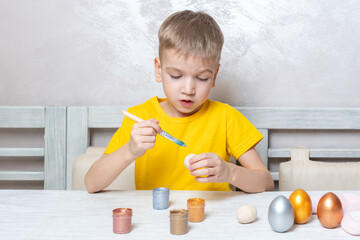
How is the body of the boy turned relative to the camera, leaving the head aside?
toward the camera

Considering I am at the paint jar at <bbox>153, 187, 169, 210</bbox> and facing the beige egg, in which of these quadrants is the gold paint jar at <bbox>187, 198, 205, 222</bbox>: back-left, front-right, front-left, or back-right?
front-right

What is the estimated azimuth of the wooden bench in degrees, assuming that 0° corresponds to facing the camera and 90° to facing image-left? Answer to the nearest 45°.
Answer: approximately 0°

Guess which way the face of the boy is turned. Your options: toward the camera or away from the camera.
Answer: toward the camera

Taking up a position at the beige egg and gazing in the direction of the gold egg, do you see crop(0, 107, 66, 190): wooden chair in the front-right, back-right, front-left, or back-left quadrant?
back-left
